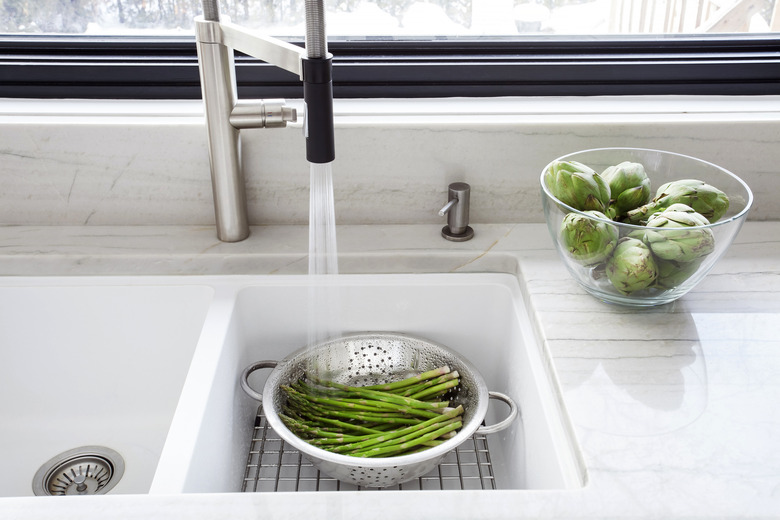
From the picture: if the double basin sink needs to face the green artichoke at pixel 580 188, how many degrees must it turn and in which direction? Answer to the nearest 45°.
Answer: approximately 90° to its left

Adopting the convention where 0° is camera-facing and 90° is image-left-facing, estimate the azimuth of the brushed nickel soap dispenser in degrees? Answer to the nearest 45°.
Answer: approximately 45°

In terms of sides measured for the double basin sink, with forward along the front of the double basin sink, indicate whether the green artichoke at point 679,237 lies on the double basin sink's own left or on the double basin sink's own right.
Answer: on the double basin sink's own left

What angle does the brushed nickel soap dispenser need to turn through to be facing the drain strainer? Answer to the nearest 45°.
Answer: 0° — it already faces it

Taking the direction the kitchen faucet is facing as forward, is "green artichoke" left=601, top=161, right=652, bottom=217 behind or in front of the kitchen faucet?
in front

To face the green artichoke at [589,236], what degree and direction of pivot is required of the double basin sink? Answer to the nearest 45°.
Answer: approximately 90° to its left

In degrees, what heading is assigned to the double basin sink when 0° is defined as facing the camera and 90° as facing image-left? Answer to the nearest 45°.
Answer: approximately 0°

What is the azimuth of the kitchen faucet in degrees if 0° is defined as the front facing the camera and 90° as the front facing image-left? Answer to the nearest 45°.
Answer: approximately 315°
